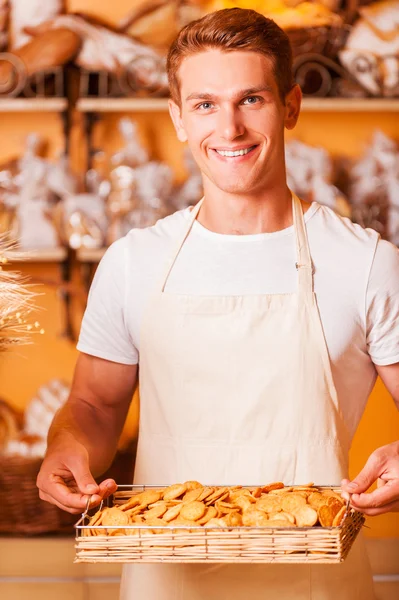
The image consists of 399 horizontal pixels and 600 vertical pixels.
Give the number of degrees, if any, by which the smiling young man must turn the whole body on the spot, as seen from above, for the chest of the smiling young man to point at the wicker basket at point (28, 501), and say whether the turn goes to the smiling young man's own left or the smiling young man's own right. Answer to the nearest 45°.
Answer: approximately 135° to the smiling young man's own right

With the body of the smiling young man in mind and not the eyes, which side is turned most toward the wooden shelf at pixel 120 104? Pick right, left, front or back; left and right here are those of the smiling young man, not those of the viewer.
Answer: back

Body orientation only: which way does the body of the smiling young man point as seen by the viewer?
toward the camera

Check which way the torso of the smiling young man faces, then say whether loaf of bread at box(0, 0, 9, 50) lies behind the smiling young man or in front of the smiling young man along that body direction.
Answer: behind

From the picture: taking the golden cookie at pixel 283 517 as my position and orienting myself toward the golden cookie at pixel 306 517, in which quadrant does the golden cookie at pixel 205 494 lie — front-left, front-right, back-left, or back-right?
back-left

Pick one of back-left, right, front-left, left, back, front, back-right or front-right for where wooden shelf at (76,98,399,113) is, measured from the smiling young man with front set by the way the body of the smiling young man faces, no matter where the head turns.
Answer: back

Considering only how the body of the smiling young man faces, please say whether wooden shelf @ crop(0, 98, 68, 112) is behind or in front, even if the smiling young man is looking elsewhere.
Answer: behind

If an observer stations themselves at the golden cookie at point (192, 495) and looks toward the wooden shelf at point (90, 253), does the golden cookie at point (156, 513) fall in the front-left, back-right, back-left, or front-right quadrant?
back-left

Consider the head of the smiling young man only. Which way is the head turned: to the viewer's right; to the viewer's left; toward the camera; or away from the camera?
toward the camera

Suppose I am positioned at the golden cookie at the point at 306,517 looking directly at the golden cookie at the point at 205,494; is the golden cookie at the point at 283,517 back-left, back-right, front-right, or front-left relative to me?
front-left

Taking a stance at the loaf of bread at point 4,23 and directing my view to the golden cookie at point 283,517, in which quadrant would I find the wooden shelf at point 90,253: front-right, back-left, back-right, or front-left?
front-left

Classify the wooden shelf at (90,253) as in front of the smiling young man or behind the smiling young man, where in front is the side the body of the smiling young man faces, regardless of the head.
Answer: behind
